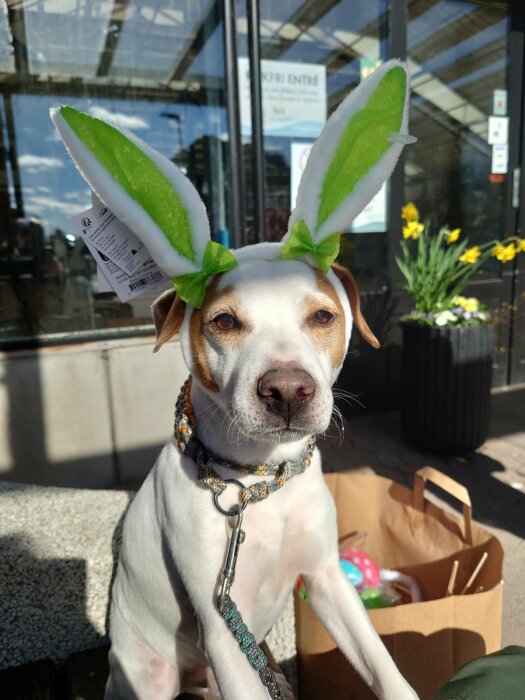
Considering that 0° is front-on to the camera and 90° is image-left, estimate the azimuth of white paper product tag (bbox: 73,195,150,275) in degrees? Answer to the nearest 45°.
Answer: approximately 0°

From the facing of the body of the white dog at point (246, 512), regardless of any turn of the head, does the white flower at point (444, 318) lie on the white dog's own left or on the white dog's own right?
on the white dog's own left

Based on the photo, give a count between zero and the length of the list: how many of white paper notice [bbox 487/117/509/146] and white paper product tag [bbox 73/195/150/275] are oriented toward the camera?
2

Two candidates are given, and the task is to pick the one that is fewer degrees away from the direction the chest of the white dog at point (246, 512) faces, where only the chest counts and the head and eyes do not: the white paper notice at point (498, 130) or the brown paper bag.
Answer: the brown paper bag

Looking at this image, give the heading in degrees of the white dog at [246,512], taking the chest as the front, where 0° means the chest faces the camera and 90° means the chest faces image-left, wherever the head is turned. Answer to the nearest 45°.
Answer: approximately 315°

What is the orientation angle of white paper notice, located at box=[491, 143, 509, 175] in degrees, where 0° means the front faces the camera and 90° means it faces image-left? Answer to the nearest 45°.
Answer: approximately 0°

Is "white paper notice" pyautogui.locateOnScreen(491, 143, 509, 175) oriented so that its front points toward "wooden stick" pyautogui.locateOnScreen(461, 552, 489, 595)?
yes
